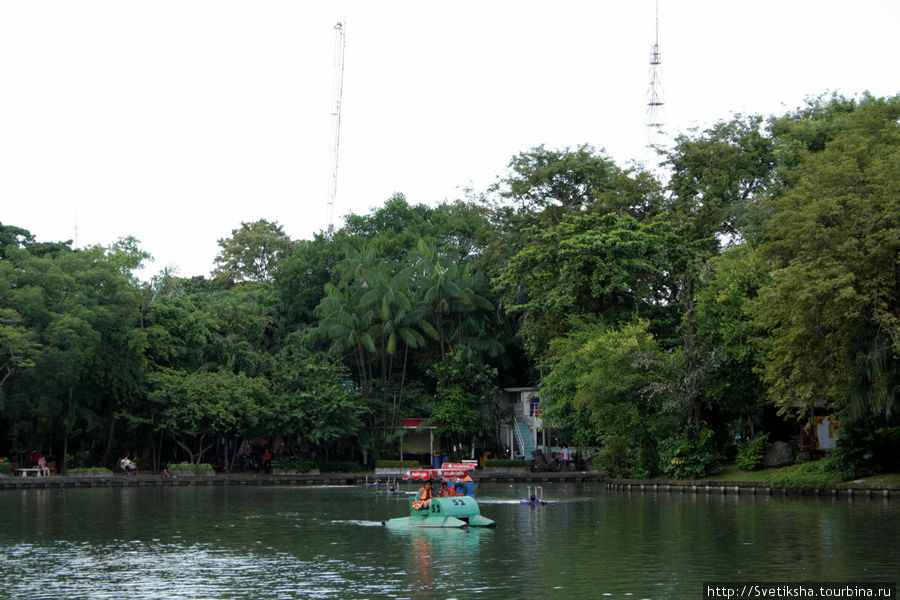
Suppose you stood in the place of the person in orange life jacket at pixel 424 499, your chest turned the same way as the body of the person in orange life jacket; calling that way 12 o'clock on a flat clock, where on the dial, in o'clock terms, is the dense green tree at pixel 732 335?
The dense green tree is roughly at 9 o'clock from the person in orange life jacket.

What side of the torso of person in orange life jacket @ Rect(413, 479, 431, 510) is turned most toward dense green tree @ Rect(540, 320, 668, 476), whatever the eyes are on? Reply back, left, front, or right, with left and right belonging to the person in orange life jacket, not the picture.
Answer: left

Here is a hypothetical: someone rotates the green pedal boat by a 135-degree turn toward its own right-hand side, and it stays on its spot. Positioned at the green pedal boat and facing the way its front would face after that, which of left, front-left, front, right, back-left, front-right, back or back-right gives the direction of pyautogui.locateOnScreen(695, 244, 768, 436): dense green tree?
back-right

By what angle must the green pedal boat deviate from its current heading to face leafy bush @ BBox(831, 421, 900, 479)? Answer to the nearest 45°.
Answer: approximately 90° to its left

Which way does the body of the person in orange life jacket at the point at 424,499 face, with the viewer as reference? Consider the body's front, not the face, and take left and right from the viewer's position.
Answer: facing the viewer and to the right of the viewer

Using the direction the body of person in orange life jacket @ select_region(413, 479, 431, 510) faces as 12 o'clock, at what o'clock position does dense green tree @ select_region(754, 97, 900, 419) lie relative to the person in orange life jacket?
The dense green tree is roughly at 10 o'clock from the person in orange life jacket.
